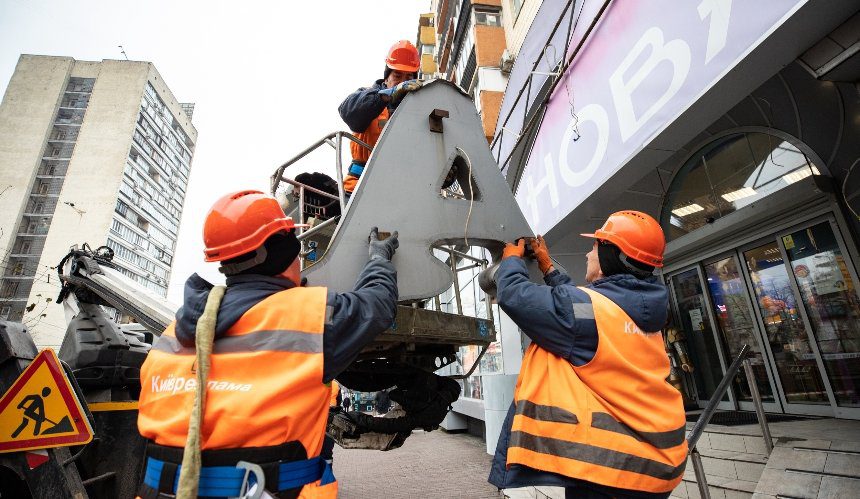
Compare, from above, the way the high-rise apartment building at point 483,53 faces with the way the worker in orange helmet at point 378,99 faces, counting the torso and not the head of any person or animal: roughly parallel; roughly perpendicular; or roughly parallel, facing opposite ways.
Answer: roughly perpendicular

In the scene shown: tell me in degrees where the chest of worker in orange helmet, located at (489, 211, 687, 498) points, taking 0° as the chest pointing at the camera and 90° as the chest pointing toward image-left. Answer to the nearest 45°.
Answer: approximately 135°

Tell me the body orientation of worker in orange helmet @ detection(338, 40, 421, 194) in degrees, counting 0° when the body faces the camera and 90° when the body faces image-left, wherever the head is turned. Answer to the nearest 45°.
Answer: approximately 315°

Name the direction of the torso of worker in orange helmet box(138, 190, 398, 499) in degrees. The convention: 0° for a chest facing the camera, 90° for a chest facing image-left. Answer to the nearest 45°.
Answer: approximately 225°

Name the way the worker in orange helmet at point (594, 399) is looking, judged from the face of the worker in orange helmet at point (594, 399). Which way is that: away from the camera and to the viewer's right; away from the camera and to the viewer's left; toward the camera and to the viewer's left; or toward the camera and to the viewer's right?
away from the camera and to the viewer's left

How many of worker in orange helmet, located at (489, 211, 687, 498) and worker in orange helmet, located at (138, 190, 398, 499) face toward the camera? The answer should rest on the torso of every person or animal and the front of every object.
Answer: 0
